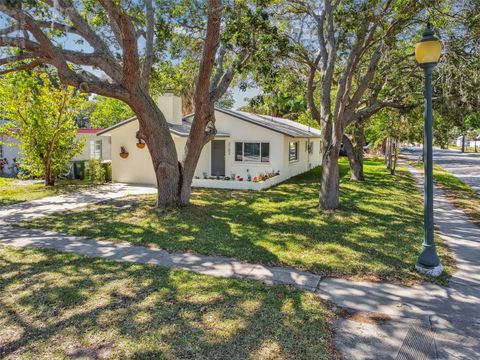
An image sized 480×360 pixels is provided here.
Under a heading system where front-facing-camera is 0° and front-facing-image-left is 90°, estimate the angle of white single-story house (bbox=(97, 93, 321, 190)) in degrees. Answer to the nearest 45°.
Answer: approximately 0°

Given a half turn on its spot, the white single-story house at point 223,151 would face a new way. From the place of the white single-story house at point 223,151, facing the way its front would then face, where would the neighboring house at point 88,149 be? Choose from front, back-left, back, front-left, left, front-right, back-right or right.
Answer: front-left

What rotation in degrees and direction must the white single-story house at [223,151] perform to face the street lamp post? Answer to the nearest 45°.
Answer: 0° — it already faces it

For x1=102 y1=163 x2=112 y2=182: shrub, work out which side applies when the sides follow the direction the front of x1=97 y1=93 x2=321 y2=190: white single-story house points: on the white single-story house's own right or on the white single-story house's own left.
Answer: on the white single-story house's own right

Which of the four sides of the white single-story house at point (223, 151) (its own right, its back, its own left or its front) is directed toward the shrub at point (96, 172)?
right

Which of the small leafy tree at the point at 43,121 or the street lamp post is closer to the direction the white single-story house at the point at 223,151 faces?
the street lamp post

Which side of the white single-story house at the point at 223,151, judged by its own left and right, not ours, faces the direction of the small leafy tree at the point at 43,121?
right
